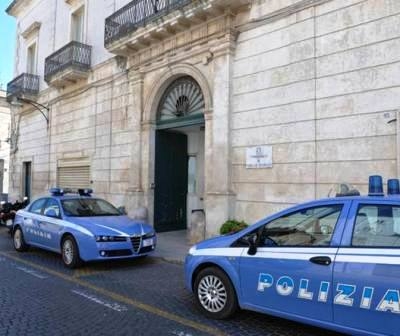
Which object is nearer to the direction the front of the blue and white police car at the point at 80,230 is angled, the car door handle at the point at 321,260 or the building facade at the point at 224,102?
the car door handle

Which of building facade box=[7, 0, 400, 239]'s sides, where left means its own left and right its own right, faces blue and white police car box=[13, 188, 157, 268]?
front

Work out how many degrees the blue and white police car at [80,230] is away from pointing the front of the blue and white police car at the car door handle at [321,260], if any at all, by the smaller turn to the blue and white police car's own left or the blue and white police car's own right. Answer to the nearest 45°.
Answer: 0° — it already faces it

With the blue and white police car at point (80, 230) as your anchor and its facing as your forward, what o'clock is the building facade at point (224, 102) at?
The building facade is roughly at 10 o'clock from the blue and white police car.

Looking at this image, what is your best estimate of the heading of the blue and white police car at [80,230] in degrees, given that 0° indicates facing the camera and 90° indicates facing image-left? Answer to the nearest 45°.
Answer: approximately 315°

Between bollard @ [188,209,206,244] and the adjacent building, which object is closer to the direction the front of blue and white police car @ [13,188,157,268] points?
the bollard

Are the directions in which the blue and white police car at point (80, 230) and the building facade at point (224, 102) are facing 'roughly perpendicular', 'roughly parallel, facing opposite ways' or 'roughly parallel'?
roughly perpendicular

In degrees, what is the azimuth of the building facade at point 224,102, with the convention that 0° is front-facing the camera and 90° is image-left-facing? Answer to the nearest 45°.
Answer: approximately 45°

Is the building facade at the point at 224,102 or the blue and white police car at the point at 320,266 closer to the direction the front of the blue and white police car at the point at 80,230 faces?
the blue and white police car

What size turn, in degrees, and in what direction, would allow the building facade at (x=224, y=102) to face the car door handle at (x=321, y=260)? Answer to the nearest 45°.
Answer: approximately 45° to its left

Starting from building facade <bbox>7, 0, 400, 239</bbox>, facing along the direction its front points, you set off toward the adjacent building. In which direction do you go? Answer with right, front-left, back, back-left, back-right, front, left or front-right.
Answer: right

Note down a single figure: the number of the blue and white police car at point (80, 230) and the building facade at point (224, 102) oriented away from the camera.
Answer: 0
